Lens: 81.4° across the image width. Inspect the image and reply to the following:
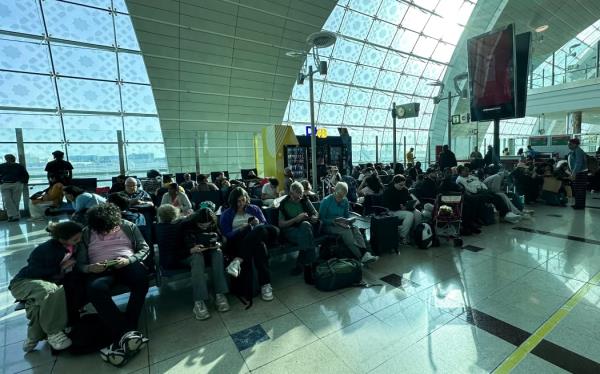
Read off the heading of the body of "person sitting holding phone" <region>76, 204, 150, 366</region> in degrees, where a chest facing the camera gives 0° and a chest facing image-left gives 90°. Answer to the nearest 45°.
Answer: approximately 0°

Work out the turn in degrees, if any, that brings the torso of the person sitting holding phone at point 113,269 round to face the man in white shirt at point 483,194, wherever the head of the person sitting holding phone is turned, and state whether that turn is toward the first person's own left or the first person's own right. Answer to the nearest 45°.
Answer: approximately 90° to the first person's own left

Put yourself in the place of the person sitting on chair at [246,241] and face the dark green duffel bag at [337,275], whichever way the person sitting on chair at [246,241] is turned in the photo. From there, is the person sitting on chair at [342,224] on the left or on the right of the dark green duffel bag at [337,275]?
left

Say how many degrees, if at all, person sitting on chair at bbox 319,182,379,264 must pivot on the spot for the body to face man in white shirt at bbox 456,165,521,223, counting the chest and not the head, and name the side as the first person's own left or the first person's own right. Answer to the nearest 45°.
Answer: approximately 90° to the first person's own left

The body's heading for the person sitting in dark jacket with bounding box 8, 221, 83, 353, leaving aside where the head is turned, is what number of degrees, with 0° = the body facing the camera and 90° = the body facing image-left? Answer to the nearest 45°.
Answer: approximately 315°
